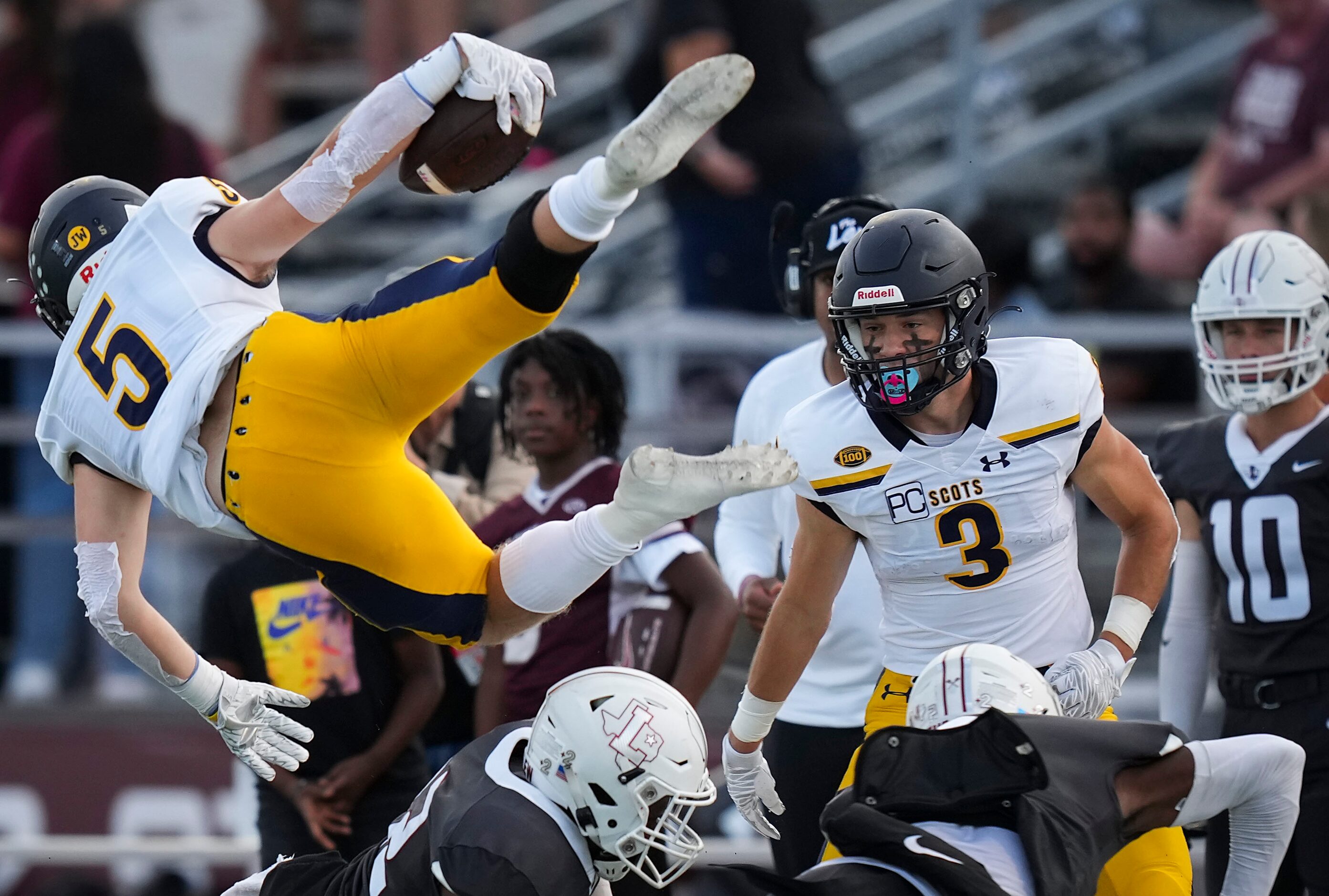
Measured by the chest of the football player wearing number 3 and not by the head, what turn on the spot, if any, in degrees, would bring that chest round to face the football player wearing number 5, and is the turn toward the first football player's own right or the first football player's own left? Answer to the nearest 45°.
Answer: approximately 90° to the first football player's own right

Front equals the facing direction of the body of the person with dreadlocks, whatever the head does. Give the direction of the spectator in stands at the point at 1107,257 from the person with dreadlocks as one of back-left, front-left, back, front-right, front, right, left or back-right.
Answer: back

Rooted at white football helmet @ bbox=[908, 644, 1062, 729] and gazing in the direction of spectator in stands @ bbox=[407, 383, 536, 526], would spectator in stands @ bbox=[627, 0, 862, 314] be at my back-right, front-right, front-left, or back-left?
front-right

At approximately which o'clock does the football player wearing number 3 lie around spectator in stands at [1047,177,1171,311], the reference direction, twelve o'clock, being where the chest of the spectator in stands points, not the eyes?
The football player wearing number 3 is roughly at 12 o'clock from the spectator in stands.

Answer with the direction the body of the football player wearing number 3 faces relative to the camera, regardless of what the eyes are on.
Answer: toward the camera

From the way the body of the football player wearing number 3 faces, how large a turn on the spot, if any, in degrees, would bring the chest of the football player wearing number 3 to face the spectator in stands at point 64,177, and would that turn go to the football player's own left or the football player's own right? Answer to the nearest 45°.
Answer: approximately 135° to the football player's own right

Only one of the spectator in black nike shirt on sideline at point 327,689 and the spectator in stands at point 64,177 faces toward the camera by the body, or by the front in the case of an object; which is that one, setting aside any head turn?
the spectator in black nike shirt on sideline at point 327,689

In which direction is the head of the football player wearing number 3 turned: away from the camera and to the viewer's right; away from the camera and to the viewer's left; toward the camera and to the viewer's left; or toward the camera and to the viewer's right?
toward the camera and to the viewer's left

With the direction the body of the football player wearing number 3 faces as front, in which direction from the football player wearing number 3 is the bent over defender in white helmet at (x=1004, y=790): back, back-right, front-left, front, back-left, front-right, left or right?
front

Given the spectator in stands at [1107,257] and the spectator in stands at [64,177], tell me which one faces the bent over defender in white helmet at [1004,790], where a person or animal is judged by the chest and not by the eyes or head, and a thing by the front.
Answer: the spectator in stands at [1107,257]

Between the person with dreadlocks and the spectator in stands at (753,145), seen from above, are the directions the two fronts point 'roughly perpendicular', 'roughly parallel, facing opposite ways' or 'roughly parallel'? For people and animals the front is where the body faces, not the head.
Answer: roughly parallel

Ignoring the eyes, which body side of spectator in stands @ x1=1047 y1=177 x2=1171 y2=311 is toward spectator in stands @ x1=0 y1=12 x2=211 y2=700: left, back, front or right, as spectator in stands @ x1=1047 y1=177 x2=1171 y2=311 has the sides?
right

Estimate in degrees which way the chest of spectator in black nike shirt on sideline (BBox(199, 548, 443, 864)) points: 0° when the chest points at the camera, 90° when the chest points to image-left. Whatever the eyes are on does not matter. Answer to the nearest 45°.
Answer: approximately 0°

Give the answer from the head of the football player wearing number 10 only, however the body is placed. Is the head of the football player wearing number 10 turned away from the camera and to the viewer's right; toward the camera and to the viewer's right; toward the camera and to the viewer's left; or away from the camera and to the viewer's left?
toward the camera and to the viewer's left
